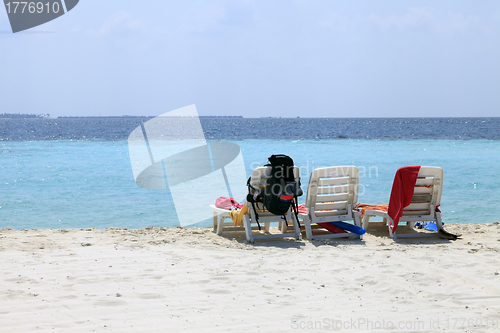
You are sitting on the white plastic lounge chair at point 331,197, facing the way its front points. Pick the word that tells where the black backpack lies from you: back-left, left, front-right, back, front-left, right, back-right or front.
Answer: back-left

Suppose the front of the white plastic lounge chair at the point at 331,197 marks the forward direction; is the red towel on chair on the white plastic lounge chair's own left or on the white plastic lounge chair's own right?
on the white plastic lounge chair's own right

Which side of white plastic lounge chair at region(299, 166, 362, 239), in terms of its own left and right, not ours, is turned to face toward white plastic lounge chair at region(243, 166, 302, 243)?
left

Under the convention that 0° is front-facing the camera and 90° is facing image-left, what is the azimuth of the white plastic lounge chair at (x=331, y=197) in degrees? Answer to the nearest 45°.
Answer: approximately 180°

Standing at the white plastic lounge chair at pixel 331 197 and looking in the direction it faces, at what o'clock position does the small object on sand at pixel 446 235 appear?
The small object on sand is roughly at 3 o'clock from the white plastic lounge chair.

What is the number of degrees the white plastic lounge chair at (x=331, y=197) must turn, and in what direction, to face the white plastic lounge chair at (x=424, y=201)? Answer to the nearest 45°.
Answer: approximately 90° to its right
